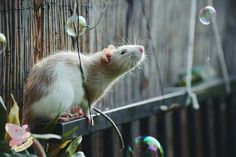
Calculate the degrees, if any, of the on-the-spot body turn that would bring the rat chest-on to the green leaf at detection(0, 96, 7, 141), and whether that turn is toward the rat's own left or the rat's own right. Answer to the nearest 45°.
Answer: approximately 135° to the rat's own right

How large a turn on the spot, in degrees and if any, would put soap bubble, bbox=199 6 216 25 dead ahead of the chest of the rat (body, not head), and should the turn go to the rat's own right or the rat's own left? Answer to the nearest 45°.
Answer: approximately 45° to the rat's own left

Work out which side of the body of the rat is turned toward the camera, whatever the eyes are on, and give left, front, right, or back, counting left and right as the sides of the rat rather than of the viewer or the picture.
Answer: right

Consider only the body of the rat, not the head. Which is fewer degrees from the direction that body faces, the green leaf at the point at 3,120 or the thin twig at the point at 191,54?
the thin twig
